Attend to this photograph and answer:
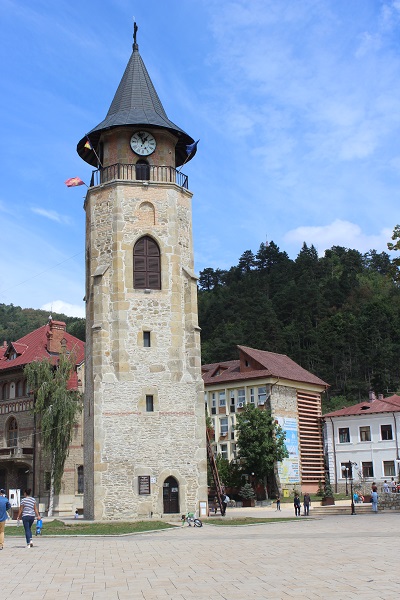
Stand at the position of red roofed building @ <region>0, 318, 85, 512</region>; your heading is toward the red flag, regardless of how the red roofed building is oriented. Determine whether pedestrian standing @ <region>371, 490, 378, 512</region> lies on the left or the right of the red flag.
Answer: left

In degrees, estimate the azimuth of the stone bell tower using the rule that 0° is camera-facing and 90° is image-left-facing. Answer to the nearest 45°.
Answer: approximately 0°

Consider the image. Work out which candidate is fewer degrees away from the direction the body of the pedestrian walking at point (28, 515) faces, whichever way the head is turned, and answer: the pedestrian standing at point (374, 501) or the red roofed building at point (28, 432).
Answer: the red roofed building

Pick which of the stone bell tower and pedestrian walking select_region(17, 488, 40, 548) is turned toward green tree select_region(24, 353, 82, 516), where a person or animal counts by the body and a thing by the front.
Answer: the pedestrian walking
